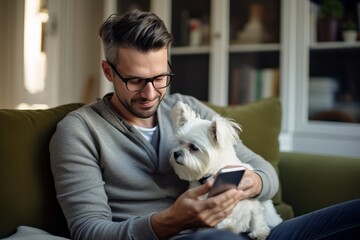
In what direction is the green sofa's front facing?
toward the camera

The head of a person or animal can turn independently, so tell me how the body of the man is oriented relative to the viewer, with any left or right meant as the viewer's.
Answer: facing the viewer and to the right of the viewer

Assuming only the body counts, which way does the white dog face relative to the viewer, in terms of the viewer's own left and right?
facing the viewer and to the left of the viewer

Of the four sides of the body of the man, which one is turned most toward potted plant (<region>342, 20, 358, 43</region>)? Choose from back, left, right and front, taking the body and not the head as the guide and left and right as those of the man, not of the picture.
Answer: left

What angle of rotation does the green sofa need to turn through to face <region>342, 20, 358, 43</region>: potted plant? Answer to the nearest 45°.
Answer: approximately 135° to its left

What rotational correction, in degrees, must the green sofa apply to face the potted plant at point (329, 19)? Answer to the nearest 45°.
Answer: approximately 135° to its left

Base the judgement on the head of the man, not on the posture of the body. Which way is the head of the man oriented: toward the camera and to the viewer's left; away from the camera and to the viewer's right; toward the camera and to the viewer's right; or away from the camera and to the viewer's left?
toward the camera and to the viewer's right
